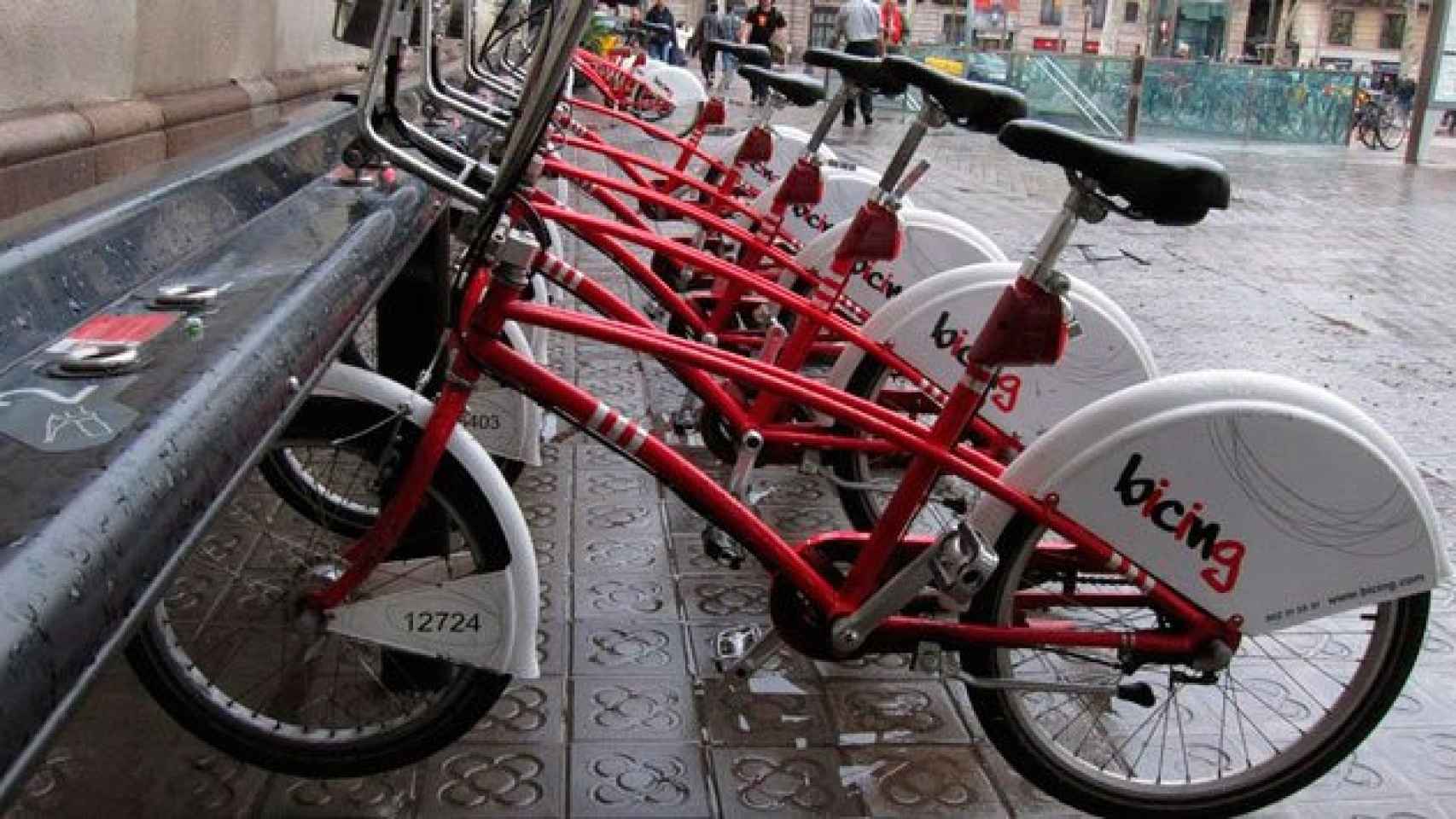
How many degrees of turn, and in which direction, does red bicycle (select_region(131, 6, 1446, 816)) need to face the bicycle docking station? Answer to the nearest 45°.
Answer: approximately 45° to its left

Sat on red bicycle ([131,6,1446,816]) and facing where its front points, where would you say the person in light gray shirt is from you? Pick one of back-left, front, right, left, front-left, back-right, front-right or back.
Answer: right

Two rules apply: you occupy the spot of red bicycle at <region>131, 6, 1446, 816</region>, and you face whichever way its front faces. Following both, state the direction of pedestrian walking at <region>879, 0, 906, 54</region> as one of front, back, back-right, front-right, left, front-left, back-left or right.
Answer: right

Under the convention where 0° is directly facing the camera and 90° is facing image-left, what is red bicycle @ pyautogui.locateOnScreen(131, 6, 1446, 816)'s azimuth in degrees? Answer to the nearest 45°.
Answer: approximately 90°

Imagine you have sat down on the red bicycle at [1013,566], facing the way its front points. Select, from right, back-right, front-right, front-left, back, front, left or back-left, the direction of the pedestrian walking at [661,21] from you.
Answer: right

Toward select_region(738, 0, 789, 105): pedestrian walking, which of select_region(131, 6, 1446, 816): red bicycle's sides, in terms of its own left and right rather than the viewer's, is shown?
right

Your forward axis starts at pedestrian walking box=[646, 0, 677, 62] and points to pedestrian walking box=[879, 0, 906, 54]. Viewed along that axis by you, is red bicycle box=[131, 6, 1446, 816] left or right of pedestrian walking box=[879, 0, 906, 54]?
right

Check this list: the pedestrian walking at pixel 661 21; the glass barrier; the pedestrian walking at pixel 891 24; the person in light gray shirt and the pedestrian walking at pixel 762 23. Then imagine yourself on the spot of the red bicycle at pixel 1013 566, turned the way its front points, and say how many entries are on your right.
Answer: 5

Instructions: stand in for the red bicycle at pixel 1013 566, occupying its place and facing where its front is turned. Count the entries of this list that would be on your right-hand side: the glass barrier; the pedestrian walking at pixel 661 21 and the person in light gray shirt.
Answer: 3
